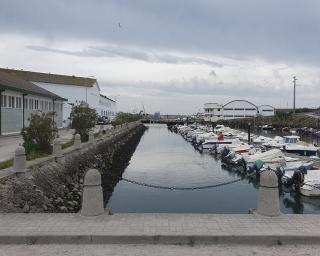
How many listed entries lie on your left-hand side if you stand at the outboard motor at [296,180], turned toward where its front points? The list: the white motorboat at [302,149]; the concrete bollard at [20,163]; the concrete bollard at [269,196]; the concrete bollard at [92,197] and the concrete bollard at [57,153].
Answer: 1

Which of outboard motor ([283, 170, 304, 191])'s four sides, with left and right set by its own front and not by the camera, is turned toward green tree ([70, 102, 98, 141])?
back

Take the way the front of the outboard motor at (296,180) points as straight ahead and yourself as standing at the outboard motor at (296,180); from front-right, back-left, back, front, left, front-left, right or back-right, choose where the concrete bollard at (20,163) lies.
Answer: back-right

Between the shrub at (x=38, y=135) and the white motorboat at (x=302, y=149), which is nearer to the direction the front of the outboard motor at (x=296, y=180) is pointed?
the white motorboat

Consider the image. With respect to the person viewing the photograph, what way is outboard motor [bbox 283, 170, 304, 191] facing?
facing to the right of the viewer

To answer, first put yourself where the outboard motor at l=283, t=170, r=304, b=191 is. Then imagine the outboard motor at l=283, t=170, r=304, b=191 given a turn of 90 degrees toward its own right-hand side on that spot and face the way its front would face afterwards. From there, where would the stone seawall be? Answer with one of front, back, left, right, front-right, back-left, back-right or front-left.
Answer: front-right

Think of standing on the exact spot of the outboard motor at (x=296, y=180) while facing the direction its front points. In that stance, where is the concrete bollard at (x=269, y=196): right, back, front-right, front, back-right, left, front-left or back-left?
right
